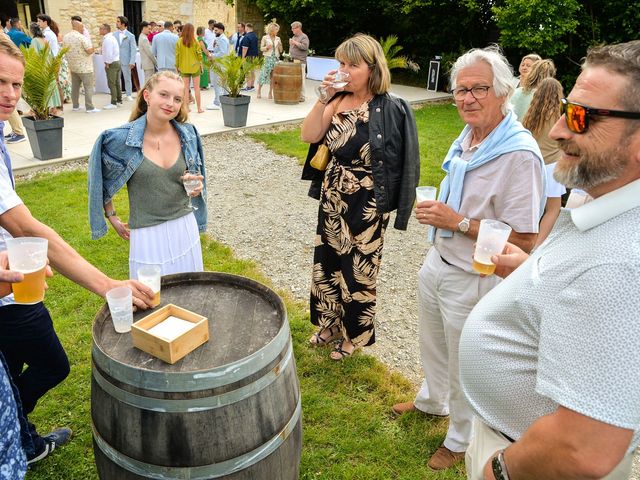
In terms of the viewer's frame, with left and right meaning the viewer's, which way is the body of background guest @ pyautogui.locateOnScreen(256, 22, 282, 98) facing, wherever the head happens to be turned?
facing the viewer

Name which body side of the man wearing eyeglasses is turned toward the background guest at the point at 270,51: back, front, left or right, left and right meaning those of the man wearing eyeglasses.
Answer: right

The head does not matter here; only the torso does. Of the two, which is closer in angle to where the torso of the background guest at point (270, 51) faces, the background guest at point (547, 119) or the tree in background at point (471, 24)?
the background guest

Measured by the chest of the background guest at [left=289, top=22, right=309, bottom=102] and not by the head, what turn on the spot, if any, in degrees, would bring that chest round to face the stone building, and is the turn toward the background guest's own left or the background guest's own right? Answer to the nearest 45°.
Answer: approximately 90° to the background guest's own right

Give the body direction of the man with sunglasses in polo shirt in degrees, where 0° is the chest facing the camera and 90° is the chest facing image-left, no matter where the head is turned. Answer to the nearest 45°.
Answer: approximately 90°

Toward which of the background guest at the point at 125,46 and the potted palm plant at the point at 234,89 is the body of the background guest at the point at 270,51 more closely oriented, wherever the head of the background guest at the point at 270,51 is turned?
the potted palm plant

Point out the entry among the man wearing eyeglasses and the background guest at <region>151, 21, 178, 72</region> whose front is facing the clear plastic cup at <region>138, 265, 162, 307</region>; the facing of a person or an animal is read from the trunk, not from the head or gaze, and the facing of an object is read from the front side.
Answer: the man wearing eyeglasses

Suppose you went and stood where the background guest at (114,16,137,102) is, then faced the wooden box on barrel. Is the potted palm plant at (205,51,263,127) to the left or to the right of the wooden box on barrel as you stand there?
left

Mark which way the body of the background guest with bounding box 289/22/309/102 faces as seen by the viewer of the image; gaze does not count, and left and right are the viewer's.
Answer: facing the viewer and to the left of the viewer

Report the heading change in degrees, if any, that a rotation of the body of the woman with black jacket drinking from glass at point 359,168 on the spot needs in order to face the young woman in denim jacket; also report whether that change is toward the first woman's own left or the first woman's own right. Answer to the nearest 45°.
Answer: approximately 45° to the first woman's own right

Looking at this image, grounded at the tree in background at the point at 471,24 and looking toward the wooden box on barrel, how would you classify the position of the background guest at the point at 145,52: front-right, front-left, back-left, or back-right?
front-right

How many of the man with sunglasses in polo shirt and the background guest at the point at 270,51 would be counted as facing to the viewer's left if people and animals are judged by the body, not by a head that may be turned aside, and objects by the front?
1

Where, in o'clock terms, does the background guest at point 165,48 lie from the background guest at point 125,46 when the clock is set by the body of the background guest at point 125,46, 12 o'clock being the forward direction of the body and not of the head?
the background guest at point 165,48 is roughly at 9 o'clock from the background guest at point 125,46.

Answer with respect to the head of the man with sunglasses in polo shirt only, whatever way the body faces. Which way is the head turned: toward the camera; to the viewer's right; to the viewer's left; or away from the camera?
to the viewer's left
